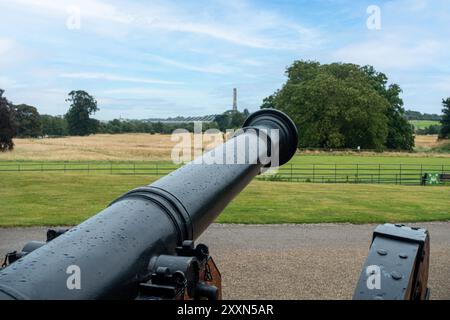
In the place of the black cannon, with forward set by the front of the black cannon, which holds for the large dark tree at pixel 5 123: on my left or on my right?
on my left

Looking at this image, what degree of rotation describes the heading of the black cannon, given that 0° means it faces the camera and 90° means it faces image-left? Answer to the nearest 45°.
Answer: approximately 225°
